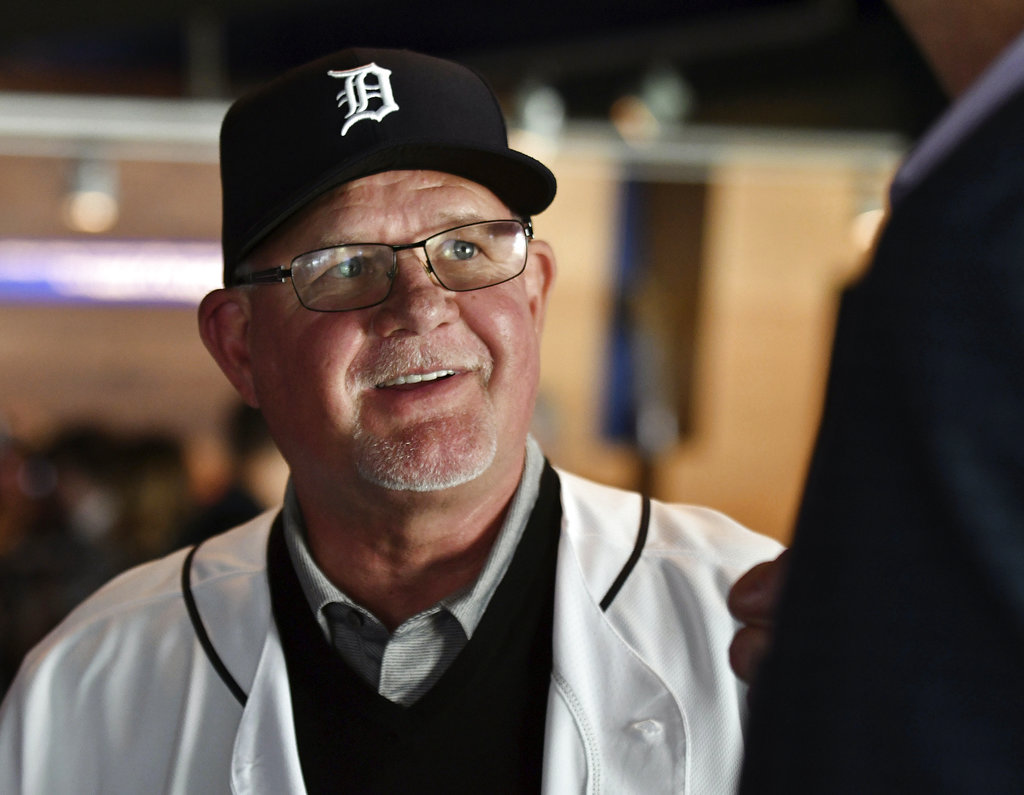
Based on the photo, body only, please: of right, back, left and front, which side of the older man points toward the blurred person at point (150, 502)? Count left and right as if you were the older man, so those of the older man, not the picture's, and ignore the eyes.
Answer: back

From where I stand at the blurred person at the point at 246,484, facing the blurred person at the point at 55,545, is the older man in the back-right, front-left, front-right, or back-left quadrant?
back-left

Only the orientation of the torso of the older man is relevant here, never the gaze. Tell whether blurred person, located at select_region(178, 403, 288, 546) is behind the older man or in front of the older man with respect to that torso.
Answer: behind

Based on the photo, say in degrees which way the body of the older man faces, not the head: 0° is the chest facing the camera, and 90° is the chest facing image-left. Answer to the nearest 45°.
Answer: approximately 0°

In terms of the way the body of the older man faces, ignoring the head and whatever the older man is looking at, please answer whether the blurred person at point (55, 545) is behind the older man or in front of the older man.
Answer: behind
